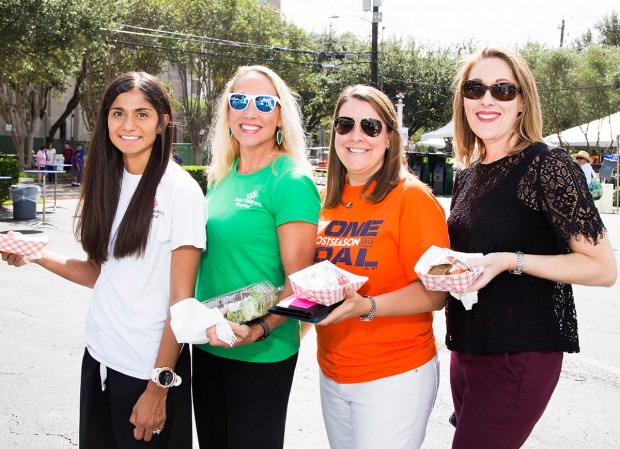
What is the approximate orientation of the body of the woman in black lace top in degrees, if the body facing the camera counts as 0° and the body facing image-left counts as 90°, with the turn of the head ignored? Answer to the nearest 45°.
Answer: approximately 45°

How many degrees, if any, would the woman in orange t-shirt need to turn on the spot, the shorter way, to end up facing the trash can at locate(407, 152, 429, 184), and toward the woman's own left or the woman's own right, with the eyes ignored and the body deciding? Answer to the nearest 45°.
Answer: approximately 135° to the woman's own right

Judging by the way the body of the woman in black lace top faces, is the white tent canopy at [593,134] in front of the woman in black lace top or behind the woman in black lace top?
behind

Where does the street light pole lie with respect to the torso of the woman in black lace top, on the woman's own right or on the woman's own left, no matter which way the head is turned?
on the woman's own right

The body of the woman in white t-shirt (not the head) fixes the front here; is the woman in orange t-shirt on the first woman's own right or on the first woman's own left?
on the first woman's own left

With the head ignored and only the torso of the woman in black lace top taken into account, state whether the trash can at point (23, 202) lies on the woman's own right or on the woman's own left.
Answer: on the woman's own right

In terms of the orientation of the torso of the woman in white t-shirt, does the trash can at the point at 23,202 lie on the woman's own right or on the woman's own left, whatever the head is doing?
on the woman's own right

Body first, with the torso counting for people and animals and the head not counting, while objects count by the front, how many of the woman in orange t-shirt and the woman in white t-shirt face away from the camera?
0

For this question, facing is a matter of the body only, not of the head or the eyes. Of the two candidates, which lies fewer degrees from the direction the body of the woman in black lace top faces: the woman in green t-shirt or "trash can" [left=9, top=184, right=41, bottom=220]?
the woman in green t-shirt

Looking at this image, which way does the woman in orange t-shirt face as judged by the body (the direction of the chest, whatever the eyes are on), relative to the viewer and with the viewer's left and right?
facing the viewer and to the left of the viewer
